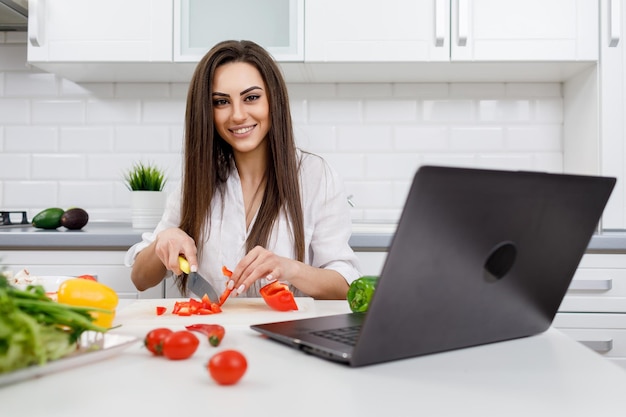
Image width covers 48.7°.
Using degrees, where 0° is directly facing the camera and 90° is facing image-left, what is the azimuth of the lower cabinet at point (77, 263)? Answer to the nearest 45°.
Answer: approximately 0°

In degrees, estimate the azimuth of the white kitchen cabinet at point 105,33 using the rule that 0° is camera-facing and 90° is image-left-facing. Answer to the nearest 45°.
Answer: approximately 0°

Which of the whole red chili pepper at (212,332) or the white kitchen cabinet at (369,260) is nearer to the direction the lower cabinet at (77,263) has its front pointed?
the whole red chili pepper

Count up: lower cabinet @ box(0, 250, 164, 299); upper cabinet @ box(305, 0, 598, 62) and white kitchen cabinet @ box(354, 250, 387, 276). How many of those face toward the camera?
3

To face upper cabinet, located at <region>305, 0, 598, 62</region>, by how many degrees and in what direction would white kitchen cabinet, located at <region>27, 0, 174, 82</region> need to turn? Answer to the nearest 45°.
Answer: approximately 90° to its left

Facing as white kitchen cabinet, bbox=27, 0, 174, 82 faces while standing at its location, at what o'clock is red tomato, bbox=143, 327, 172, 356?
The red tomato is roughly at 12 o'clock from the white kitchen cabinet.
